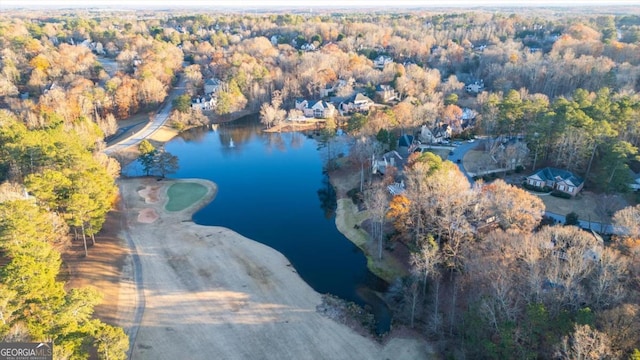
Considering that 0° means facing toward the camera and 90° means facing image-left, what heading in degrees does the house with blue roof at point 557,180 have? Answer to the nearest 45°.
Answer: approximately 45°
